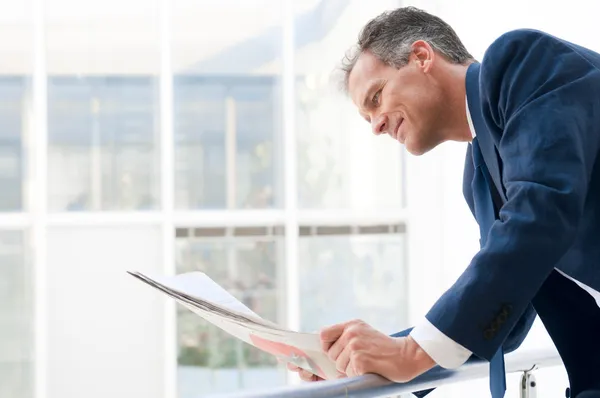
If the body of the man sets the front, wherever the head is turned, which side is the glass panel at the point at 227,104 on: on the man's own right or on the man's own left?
on the man's own right

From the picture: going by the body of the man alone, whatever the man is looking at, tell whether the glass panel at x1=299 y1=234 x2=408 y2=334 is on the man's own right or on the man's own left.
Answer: on the man's own right

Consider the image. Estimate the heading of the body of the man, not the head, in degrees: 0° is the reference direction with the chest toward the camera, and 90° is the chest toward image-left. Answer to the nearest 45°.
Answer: approximately 90°

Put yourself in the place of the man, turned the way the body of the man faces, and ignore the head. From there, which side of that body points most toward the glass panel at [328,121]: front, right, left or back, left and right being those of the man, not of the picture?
right

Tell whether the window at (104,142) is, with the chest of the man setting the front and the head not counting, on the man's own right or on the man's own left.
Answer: on the man's own right

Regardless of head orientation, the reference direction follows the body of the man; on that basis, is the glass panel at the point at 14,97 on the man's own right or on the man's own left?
on the man's own right

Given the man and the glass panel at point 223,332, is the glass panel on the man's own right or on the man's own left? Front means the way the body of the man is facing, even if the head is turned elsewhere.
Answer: on the man's own right
